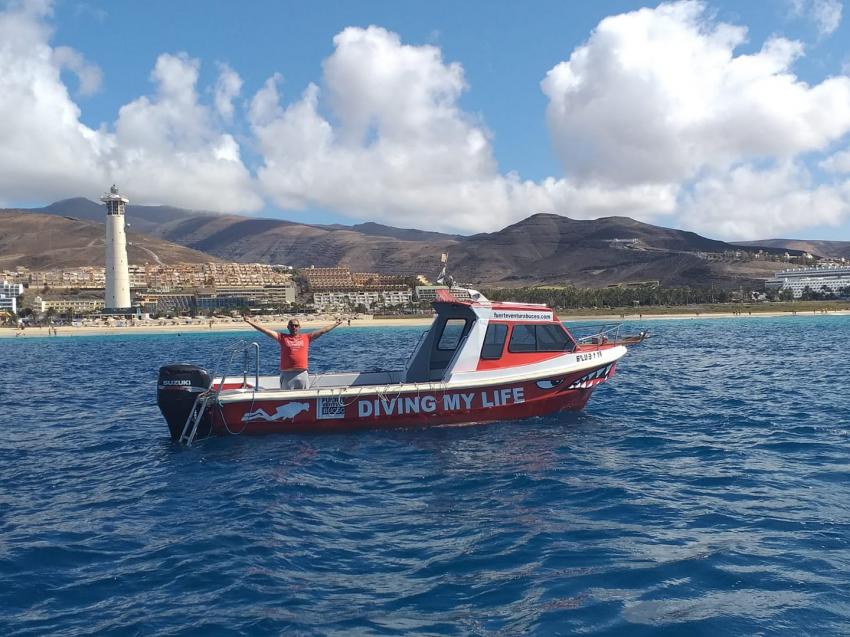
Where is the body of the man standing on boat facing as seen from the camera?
toward the camera
